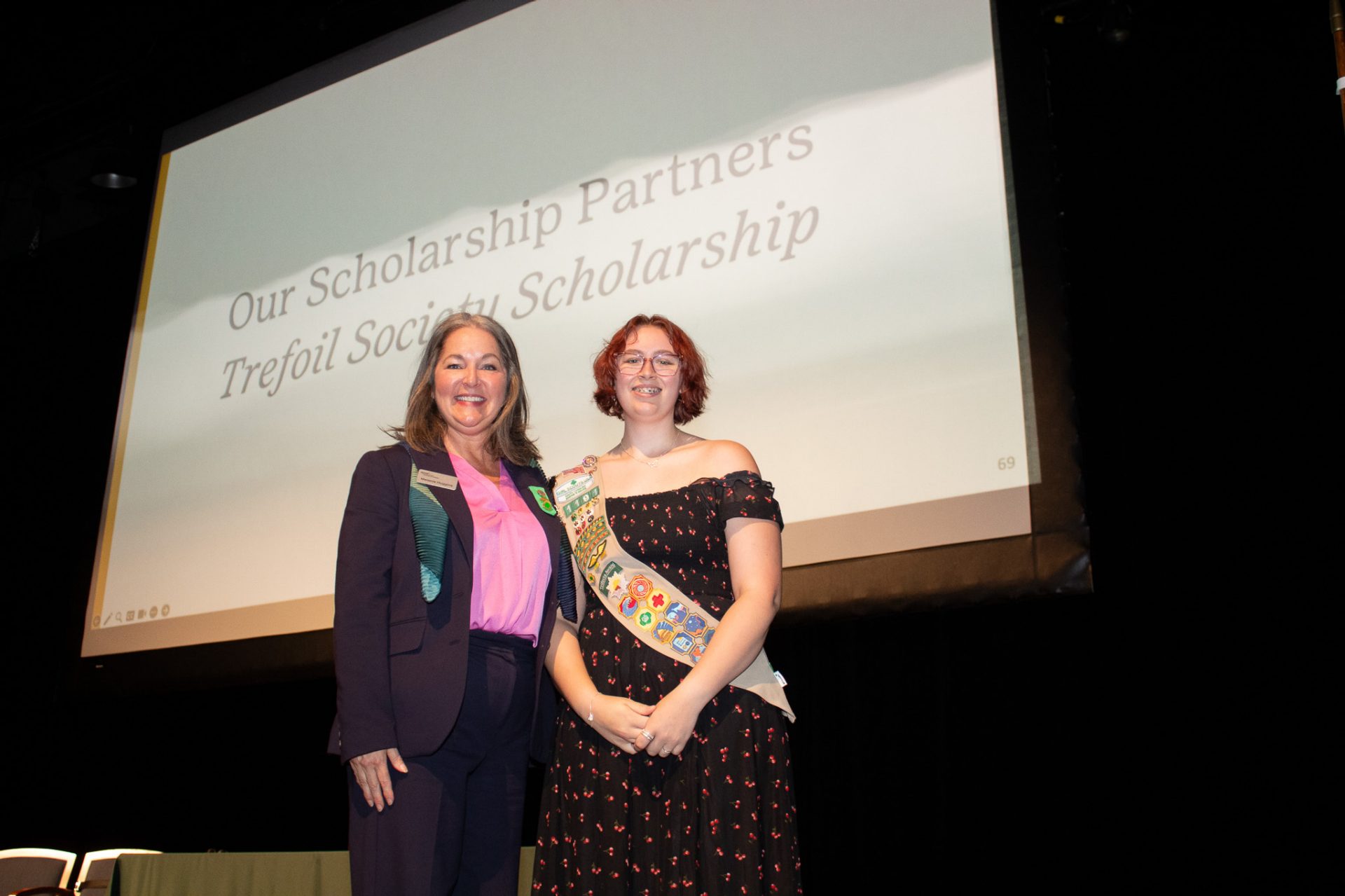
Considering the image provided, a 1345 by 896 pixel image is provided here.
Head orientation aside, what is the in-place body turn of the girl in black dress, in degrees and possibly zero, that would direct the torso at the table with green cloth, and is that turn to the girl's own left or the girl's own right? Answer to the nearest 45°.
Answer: approximately 135° to the girl's own right

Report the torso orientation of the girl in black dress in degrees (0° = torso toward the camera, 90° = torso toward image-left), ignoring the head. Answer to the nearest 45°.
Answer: approximately 0°

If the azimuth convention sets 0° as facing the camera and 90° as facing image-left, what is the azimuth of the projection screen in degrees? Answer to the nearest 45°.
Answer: approximately 45°
